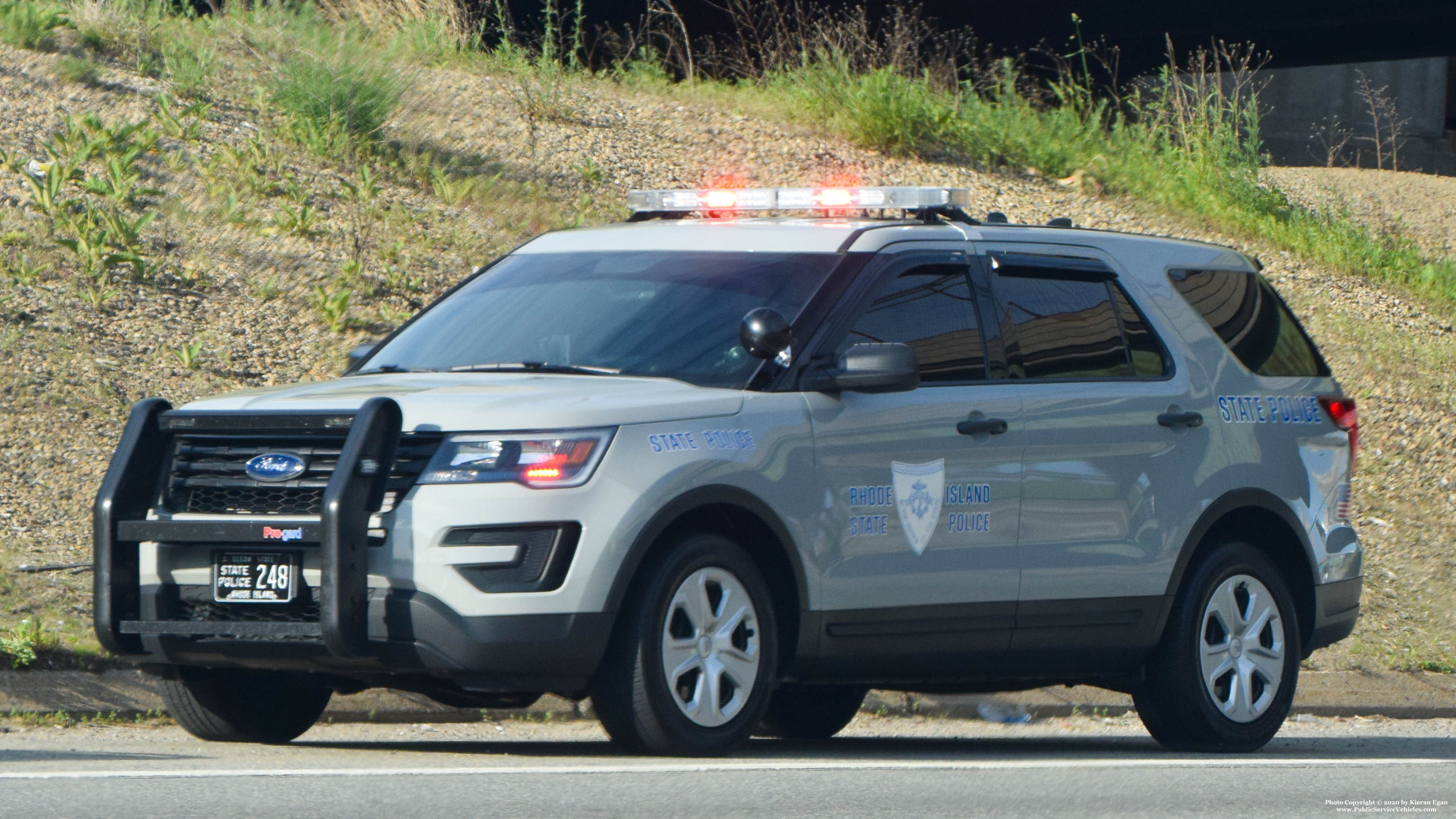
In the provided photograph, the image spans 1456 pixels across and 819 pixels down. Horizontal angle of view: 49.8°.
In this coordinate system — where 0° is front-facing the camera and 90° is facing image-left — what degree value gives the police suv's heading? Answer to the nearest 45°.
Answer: approximately 45°
